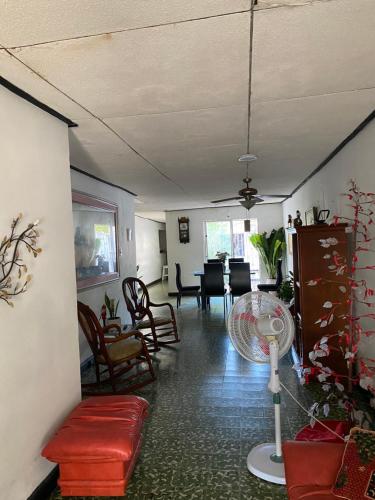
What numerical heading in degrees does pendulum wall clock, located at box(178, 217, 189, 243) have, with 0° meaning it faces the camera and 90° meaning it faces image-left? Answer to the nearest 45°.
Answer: approximately 0°

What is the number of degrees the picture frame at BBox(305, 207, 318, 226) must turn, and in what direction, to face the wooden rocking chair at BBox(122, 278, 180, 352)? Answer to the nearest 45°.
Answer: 0° — it already faces it

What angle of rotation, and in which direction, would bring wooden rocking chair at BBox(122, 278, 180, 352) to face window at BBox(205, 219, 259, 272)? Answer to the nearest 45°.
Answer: approximately 90° to its left

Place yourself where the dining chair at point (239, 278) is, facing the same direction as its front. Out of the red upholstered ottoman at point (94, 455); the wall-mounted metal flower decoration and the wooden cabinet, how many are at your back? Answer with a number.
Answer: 3

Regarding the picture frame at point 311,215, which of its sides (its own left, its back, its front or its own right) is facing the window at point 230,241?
right

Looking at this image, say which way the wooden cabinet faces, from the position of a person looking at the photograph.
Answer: facing to the left of the viewer

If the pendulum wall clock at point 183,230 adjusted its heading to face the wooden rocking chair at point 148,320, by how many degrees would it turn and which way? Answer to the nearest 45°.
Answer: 0° — it already faces it

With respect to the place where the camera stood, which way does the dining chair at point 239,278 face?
facing away from the viewer

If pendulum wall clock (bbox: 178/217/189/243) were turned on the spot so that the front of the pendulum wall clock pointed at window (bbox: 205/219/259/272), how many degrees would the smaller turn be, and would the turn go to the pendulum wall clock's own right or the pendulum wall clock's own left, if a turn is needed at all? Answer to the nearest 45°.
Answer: approximately 90° to the pendulum wall clock's own left

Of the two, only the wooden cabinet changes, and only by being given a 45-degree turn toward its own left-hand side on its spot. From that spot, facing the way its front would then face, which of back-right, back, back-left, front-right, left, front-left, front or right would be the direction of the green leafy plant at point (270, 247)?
back-right

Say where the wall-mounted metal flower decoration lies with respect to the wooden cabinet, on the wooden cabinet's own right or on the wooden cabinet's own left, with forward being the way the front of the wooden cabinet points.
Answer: on the wooden cabinet's own left
